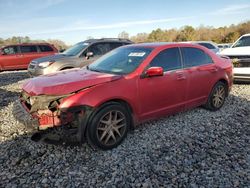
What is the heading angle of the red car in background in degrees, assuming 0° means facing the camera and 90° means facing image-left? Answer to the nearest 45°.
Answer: approximately 90°

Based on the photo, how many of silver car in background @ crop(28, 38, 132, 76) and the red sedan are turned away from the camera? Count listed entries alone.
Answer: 0

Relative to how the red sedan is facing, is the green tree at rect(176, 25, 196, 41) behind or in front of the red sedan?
behind

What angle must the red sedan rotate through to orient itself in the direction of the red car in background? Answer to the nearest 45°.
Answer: approximately 90° to its right

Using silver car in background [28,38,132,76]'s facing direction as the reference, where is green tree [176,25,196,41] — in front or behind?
behind

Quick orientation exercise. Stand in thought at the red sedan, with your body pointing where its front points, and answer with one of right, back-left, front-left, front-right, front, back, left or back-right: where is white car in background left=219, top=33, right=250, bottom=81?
back

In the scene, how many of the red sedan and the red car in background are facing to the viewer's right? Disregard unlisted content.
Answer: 0

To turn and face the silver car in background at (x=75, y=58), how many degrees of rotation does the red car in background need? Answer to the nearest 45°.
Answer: approximately 90° to its left

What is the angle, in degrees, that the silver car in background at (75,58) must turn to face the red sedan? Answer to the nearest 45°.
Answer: approximately 45° to its left

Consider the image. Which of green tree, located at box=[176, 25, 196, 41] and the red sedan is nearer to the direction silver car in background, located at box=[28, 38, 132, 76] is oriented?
the red sedan

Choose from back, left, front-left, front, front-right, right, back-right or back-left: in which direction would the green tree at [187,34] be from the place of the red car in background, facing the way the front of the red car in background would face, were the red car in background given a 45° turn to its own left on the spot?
back

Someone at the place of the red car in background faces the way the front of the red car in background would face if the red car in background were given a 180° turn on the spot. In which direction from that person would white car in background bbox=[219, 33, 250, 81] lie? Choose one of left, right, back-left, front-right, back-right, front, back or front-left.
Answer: front-right

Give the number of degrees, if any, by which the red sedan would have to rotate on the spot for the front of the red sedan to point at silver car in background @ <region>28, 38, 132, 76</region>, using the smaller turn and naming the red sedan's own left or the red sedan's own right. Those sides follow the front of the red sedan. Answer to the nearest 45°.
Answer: approximately 135° to the red sedan's own right

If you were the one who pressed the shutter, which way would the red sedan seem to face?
facing the viewer and to the left of the viewer
